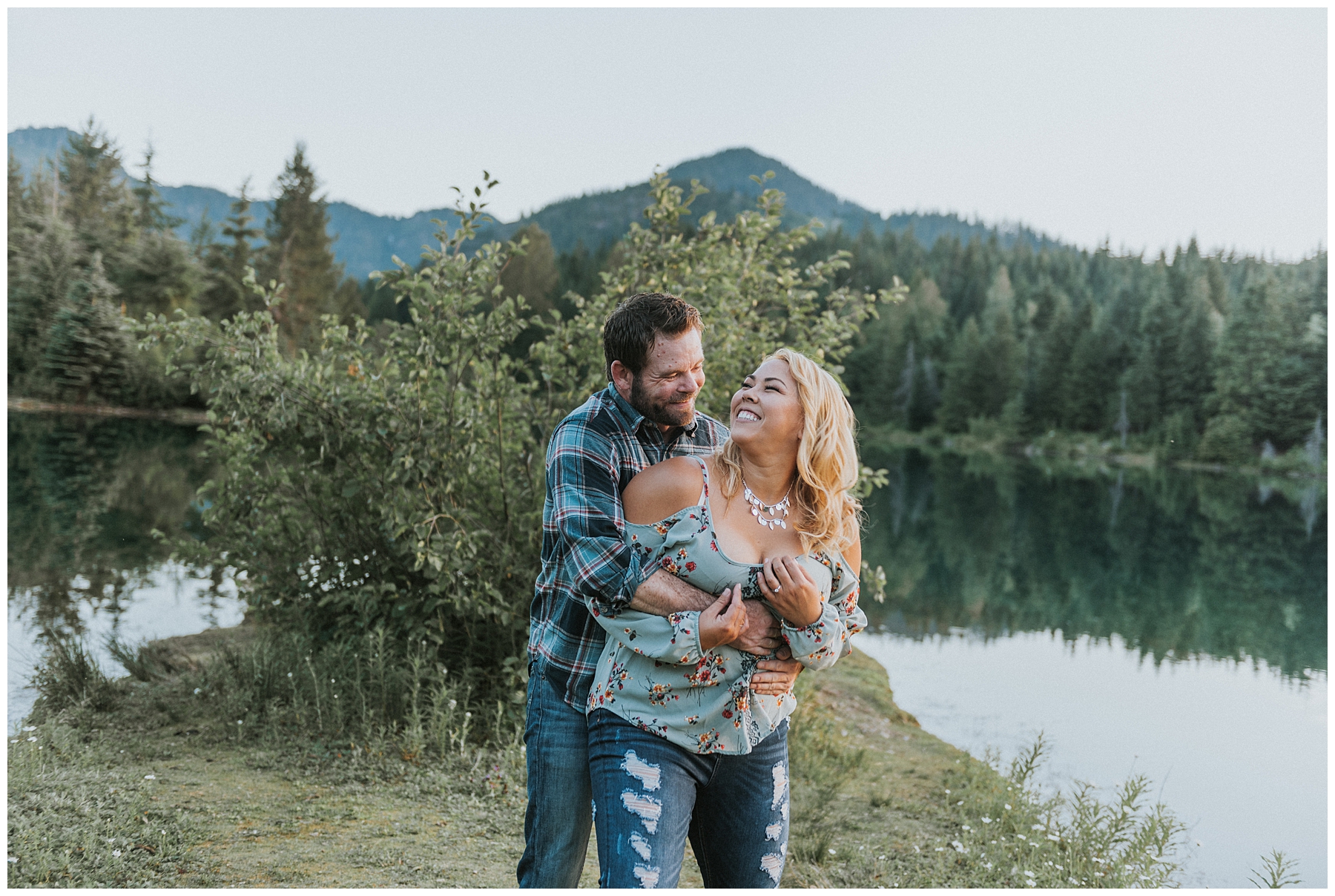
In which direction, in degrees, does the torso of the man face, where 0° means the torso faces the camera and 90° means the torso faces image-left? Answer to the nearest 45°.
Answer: approximately 315°

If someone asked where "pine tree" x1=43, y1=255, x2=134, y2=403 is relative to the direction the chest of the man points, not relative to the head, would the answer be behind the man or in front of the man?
behind

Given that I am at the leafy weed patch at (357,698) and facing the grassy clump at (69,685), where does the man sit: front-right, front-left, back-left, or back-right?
back-left

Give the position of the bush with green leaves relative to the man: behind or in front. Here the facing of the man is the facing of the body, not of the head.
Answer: behind

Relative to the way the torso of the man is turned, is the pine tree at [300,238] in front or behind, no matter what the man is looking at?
behind

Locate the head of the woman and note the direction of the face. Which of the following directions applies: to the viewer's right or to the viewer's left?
to the viewer's left

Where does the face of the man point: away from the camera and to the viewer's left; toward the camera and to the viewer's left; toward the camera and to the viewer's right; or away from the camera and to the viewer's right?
toward the camera and to the viewer's right
